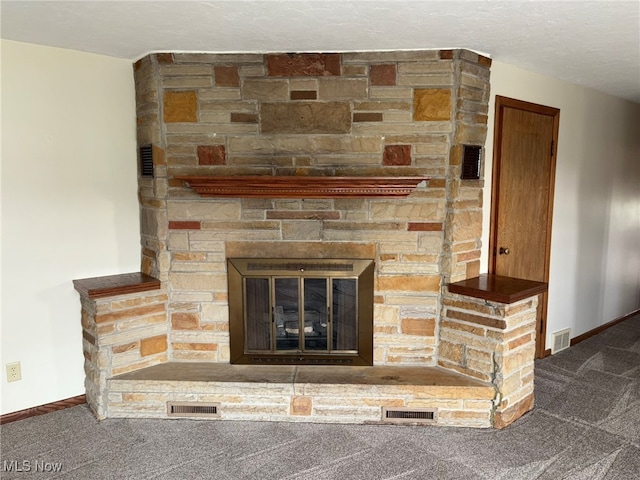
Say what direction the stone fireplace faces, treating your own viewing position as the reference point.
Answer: facing the viewer

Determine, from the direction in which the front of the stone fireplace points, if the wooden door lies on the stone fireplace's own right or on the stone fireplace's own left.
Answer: on the stone fireplace's own left
